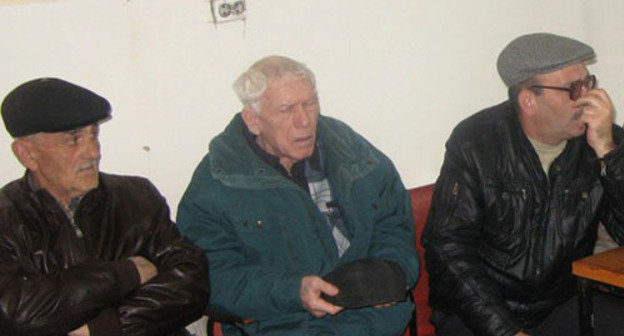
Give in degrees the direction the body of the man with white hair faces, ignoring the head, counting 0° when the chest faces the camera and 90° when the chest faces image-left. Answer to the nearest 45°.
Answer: approximately 315°

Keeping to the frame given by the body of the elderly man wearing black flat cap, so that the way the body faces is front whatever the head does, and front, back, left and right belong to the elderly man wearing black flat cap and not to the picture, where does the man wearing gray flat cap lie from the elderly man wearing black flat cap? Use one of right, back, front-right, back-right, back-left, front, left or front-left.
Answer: front-left

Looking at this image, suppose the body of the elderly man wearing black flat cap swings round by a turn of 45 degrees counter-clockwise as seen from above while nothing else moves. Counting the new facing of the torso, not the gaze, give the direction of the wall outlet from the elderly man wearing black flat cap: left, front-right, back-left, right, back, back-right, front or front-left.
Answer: front-left

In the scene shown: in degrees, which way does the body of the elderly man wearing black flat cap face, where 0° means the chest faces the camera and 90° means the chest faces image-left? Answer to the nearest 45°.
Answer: approximately 315°

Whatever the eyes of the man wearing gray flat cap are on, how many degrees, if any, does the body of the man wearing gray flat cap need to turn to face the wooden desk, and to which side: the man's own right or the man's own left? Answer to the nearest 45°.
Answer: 0° — they already face it

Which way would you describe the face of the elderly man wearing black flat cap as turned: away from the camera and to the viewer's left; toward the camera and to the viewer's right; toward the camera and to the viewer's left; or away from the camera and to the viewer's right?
toward the camera and to the viewer's right

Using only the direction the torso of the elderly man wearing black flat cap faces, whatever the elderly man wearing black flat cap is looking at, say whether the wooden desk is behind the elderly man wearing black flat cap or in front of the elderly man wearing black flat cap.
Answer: in front

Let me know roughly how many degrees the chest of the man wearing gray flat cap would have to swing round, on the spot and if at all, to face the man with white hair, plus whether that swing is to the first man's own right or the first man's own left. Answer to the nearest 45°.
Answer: approximately 90° to the first man's own right

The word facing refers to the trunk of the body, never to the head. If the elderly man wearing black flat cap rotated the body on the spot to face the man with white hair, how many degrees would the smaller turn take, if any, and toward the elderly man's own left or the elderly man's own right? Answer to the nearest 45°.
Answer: approximately 45° to the elderly man's own left
